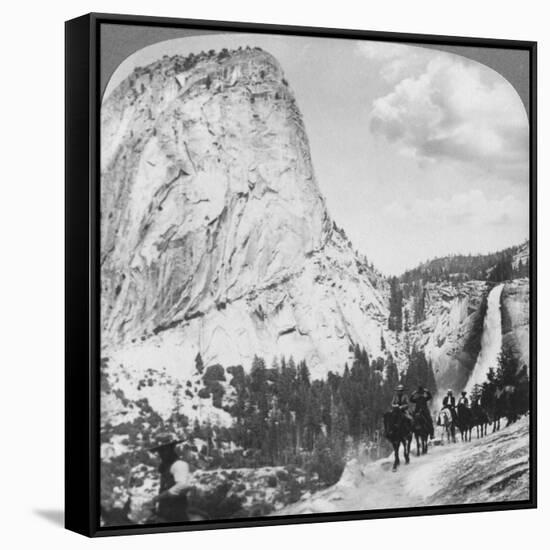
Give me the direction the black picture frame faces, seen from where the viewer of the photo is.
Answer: facing the viewer and to the right of the viewer
